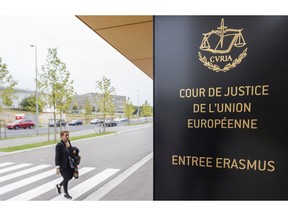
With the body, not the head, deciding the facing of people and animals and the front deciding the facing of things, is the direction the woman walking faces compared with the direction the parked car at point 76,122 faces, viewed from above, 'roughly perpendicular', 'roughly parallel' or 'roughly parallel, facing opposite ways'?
roughly perpendicular

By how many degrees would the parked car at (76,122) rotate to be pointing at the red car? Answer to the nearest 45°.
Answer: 0° — it already faces it

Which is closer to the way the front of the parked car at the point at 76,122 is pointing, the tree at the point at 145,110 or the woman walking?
the woman walking

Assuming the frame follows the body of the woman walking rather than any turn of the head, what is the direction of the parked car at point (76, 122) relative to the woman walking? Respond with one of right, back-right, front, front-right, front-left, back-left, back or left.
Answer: back-left

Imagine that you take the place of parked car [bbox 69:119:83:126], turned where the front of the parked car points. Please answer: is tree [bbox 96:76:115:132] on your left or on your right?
on your left

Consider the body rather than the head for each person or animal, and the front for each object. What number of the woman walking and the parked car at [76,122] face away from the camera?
0
